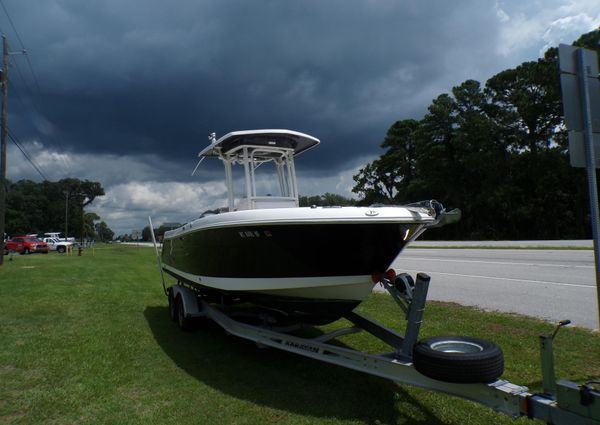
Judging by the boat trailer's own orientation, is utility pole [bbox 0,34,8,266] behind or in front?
behind

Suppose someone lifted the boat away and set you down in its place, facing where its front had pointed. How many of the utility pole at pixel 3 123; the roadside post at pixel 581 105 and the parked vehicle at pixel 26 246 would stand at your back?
2

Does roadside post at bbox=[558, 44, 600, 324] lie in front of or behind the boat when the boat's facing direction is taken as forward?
in front

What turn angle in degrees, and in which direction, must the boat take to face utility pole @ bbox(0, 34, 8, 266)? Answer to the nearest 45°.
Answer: approximately 180°

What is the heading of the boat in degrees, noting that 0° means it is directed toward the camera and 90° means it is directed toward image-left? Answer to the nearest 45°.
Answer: approximately 315°

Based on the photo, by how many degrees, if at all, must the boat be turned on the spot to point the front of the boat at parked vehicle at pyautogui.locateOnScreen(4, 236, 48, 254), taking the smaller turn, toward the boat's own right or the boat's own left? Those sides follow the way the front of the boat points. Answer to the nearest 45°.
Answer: approximately 180°

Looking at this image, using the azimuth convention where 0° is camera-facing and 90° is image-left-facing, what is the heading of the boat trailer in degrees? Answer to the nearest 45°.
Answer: approximately 315°
